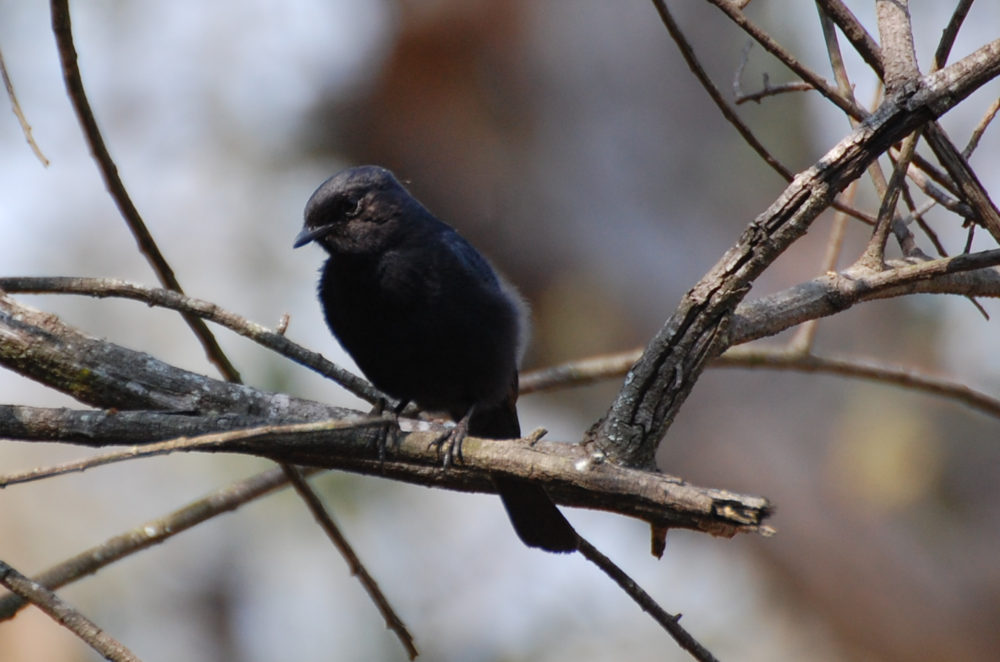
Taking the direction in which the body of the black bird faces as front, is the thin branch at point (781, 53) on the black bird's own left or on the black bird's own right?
on the black bird's own left

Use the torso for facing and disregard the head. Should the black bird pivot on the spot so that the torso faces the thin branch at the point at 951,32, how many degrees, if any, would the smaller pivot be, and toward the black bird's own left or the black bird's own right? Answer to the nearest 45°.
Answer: approximately 90° to the black bird's own left

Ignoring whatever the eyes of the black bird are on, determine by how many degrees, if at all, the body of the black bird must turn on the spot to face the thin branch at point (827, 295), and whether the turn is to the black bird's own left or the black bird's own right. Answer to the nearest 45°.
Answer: approximately 90° to the black bird's own left

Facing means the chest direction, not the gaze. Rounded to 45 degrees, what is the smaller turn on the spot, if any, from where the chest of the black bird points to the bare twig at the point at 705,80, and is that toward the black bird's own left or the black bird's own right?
approximately 90° to the black bird's own left

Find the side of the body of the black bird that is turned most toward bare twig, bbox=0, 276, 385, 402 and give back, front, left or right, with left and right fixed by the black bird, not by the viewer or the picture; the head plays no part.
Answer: front

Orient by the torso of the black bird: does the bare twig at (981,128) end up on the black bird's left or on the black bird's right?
on the black bird's left

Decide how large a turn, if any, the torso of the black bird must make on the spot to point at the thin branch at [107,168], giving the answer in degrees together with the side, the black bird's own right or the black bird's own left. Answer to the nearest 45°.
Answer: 0° — it already faces it

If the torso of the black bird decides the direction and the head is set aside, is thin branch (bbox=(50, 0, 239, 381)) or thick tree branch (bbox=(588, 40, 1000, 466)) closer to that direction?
the thin branch

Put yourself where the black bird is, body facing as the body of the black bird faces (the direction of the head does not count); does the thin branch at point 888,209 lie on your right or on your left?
on your left

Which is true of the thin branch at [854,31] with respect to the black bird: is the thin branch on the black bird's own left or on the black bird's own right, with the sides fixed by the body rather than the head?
on the black bird's own left

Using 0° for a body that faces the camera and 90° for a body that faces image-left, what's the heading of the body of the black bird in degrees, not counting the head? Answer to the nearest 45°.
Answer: approximately 45°

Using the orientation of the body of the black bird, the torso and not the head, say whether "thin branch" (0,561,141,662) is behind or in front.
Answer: in front
